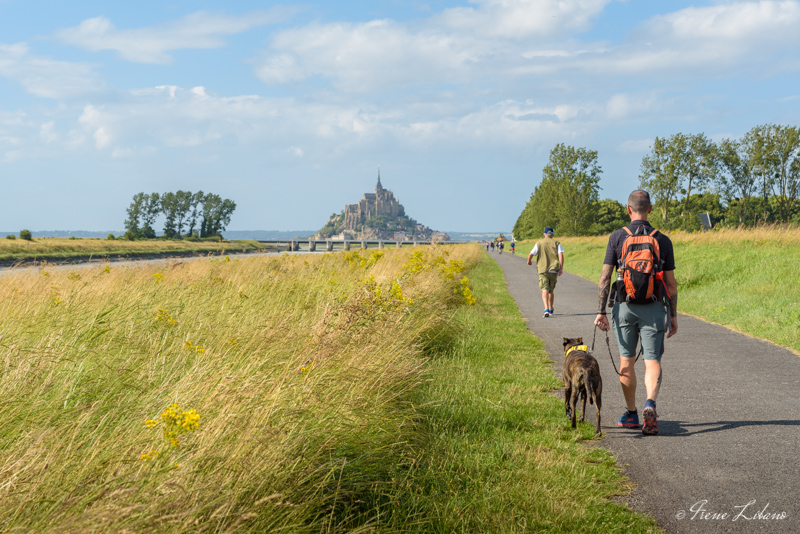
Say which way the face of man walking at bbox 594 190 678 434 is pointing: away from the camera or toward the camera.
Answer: away from the camera

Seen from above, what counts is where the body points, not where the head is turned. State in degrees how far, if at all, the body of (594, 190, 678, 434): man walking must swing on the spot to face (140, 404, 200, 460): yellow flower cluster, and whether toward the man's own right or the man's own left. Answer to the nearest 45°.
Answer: approximately 135° to the man's own left

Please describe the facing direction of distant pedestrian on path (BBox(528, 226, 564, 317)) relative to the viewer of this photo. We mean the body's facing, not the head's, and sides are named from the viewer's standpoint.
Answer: facing away from the viewer

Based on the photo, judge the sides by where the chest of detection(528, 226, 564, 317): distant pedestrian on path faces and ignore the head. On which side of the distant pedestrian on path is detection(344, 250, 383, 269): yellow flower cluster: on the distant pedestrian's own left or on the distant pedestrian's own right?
on the distant pedestrian's own left

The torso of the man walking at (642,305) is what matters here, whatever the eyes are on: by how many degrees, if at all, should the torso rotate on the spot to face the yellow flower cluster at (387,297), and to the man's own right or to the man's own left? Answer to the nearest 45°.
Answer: approximately 45° to the man's own left

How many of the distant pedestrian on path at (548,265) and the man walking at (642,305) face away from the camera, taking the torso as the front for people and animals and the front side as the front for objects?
2

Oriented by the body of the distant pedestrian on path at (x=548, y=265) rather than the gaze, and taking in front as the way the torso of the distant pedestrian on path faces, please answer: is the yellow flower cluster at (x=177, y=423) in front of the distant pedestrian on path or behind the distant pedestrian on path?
behind

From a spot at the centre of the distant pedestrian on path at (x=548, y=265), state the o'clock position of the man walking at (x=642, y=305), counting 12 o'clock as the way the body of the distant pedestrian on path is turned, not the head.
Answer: The man walking is roughly at 6 o'clock from the distant pedestrian on path.

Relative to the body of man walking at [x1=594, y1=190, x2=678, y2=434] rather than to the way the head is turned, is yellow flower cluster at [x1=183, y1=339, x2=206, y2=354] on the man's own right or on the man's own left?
on the man's own left

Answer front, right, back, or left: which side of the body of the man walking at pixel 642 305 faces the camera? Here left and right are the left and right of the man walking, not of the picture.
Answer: back
